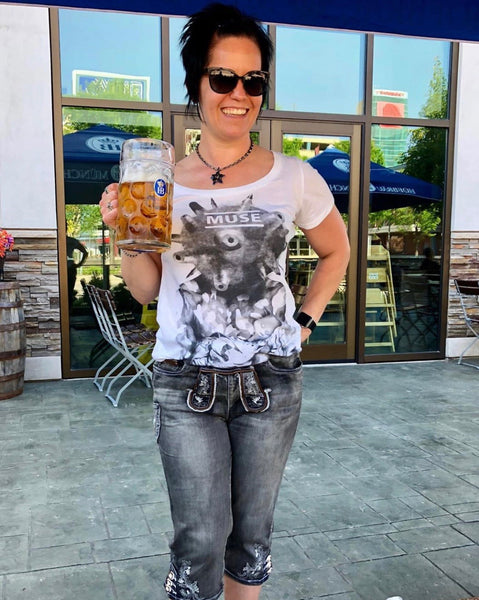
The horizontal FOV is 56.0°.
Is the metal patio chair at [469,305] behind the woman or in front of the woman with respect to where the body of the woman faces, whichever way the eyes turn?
behind

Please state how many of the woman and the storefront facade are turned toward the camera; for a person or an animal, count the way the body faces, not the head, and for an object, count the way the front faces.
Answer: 2

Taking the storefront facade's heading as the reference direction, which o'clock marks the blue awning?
The blue awning is roughly at 12 o'clock from the storefront facade.

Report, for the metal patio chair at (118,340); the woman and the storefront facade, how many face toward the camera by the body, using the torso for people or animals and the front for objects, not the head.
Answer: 2

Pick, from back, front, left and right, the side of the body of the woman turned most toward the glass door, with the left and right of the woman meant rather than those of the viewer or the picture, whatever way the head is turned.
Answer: back

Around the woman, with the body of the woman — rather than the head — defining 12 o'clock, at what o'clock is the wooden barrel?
The wooden barrel is roughly at 5 o'clock from the woman.

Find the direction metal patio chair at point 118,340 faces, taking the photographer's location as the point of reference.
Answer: facing away from the viewer and to the right of the viewer

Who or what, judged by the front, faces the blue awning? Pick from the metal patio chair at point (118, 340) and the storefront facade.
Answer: the storefront facade
